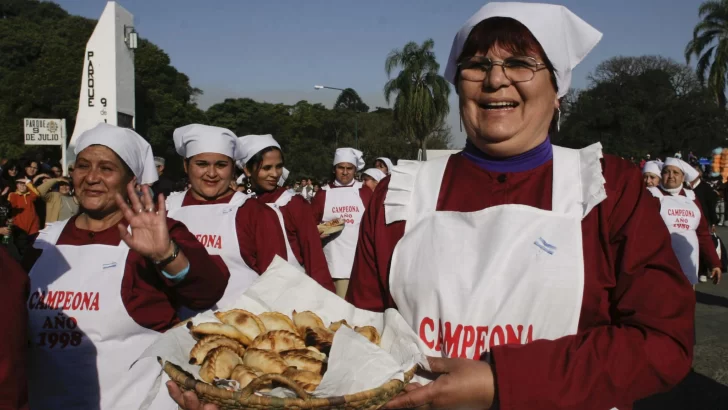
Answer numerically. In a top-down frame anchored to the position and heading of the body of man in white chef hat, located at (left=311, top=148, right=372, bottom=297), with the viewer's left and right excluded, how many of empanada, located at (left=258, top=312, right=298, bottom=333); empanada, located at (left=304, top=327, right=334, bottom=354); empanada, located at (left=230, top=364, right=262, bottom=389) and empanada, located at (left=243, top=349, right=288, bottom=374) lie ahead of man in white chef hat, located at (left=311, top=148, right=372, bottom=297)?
4

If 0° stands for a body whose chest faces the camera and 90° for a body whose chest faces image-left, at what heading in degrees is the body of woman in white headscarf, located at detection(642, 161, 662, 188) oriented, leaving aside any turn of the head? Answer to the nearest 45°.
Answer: approximately 45°

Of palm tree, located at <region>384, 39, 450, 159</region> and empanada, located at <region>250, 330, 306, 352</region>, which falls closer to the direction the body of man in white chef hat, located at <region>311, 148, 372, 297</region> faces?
the empanada

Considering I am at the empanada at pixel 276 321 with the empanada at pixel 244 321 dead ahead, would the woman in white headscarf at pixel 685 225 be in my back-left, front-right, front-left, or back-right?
back-right

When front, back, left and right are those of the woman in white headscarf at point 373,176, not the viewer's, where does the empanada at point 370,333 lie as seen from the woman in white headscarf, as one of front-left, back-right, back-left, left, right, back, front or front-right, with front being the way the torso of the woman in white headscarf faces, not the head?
front-left

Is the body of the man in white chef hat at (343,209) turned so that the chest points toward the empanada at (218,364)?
yes

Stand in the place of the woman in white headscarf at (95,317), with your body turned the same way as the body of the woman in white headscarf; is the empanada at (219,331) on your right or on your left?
on your left

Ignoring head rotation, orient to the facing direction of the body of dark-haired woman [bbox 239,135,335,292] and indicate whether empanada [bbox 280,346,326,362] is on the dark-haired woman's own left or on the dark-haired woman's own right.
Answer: on the dark-haired woman's own left

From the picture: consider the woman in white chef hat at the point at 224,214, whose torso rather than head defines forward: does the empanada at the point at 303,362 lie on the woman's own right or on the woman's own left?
on the woman's own left

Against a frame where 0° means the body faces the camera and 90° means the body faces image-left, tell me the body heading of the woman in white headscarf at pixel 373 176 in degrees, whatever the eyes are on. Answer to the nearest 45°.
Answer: approximately 45°

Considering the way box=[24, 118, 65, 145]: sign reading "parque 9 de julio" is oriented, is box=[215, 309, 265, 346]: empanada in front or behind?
in front

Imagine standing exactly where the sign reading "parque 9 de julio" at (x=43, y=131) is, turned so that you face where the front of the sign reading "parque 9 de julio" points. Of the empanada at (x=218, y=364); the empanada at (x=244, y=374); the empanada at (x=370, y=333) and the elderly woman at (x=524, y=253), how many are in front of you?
4

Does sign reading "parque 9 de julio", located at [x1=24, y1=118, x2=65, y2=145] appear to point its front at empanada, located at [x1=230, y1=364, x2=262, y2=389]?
yes

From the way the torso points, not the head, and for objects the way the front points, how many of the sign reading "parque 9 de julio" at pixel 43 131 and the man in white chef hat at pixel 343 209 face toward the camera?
2
